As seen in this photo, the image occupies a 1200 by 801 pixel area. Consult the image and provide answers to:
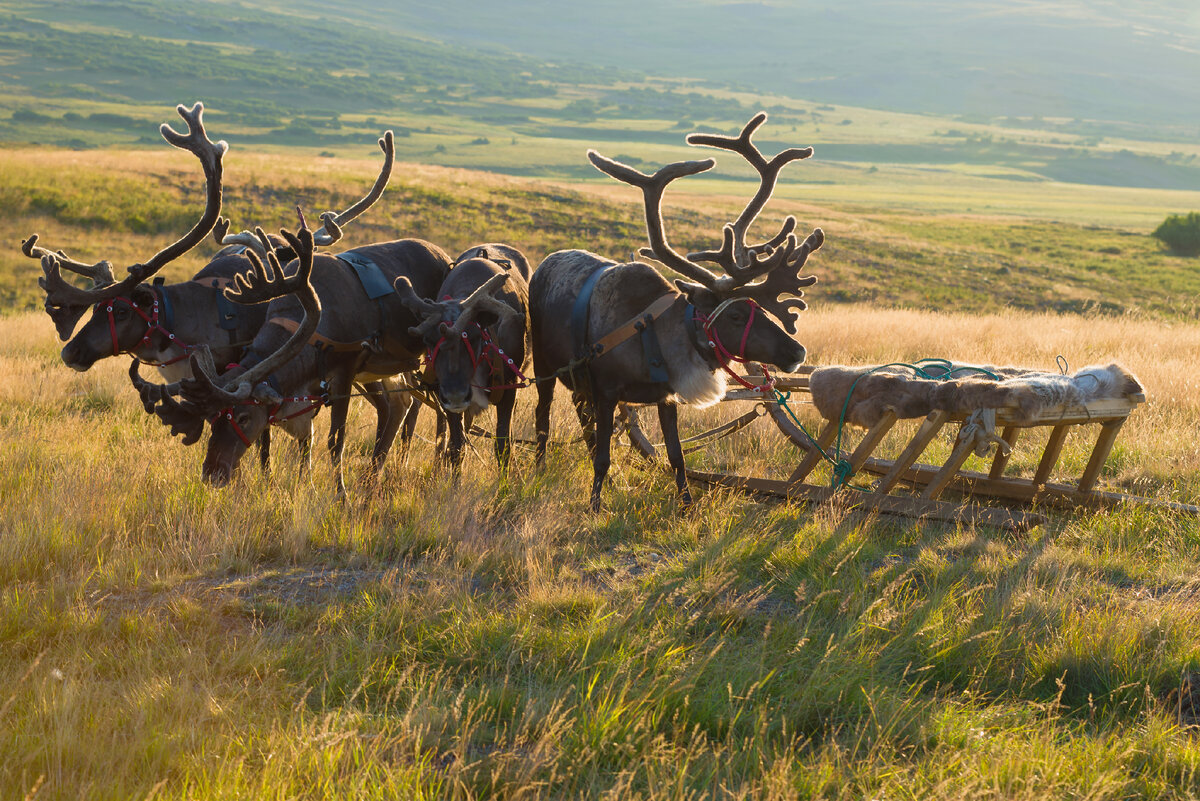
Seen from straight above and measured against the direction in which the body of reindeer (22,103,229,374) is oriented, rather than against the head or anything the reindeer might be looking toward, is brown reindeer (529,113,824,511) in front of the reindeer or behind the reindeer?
behind

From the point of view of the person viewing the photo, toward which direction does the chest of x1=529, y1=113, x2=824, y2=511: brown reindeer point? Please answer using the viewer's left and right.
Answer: facing the viewer and to the right of the viewer

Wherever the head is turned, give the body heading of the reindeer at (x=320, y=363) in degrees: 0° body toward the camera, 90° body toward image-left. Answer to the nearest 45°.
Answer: approximately 45°

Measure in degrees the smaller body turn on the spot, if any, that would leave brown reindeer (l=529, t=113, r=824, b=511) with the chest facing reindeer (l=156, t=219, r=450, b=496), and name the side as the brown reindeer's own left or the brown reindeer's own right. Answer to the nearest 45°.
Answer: approximately 135° to the brown reindeer's own right

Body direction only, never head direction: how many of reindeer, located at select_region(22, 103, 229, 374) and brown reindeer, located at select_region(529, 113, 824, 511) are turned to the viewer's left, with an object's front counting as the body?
1

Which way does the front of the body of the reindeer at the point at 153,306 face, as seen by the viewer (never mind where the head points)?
to the viewer's left

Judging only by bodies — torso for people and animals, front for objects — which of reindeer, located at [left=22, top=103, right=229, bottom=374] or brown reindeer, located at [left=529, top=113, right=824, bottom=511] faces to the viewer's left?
the reindeer

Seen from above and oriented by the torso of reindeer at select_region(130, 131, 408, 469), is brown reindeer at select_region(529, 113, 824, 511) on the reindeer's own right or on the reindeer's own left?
on the reindeer's own left

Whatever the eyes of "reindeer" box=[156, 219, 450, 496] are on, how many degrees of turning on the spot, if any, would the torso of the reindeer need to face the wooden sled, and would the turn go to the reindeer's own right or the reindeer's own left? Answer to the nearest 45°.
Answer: approximately 135° to the reindeer's own left
